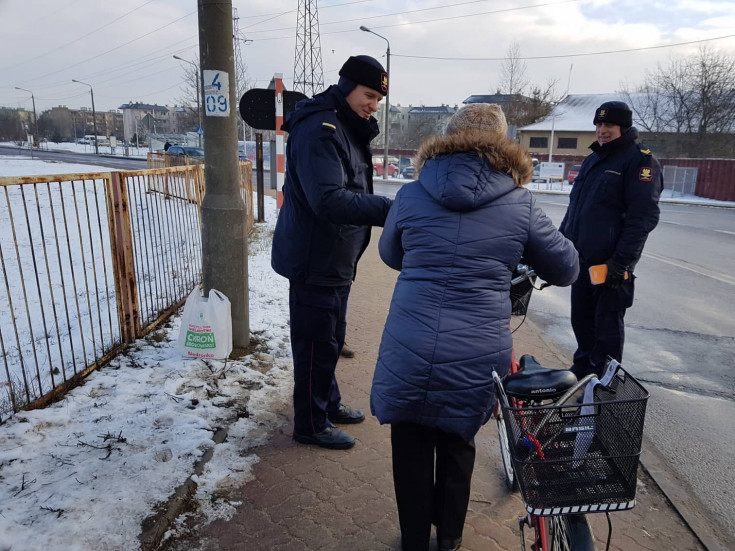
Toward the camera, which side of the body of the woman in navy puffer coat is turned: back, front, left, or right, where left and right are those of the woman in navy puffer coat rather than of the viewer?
back

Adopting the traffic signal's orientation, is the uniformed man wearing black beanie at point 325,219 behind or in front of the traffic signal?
behind

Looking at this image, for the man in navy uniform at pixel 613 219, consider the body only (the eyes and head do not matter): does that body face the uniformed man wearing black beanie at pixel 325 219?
yes

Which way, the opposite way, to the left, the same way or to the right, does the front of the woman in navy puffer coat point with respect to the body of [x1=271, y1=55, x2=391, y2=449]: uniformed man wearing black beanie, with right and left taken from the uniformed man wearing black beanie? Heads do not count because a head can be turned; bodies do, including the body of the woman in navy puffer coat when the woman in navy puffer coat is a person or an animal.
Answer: to the left

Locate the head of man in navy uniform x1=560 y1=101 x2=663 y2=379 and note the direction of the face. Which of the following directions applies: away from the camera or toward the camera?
toward the camera

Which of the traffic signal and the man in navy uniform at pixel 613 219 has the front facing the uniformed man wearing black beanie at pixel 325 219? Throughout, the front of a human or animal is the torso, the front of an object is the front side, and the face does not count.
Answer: the man in navy uniform

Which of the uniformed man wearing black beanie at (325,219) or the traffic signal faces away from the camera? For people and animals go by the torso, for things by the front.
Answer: the traffic signal

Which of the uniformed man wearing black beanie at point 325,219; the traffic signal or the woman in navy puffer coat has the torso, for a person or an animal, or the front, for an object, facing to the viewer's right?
the uniformed man wearing black beanie

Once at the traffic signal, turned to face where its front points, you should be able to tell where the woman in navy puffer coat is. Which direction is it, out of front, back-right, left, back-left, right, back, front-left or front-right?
back

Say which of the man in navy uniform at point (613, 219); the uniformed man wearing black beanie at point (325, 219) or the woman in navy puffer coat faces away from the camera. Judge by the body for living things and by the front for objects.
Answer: the woman in navy puffer coat

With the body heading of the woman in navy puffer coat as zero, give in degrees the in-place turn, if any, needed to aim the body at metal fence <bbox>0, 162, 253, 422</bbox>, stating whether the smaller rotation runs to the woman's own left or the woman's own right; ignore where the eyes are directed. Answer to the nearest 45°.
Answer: approximately 45° to the woman's own left

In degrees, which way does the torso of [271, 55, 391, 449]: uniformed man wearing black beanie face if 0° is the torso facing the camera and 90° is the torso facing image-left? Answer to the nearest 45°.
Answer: approximately 270°

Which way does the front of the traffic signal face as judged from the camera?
facing away from the viewer

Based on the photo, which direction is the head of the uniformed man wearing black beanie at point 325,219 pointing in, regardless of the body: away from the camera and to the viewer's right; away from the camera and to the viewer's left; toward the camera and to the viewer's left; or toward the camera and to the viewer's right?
toward the camera and to the viewer's right
